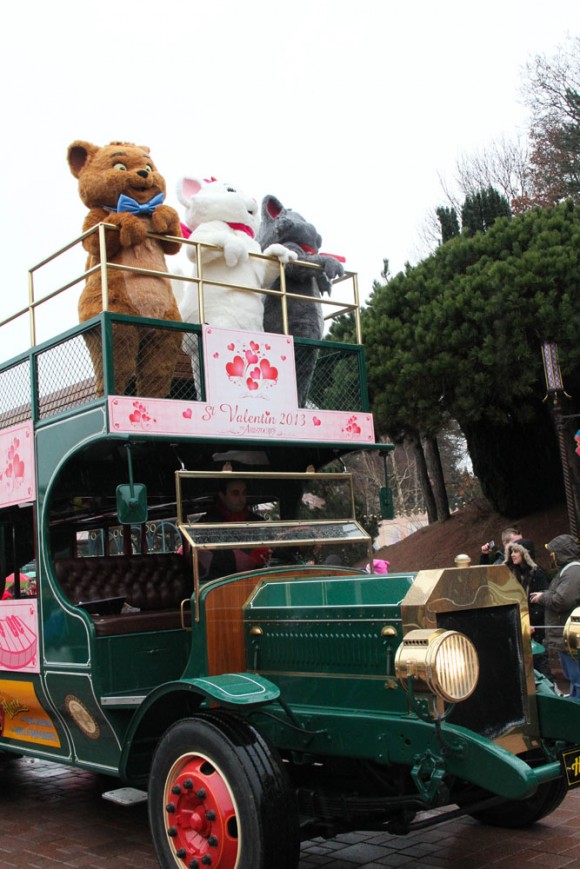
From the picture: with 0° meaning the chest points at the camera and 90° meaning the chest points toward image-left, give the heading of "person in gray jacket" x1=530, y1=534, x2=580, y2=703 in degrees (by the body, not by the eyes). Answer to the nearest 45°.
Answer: approximately 90°

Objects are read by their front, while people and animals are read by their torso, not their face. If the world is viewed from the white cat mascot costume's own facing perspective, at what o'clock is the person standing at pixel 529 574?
The person standing is roughly at 9 o'clock from the white cat mascot costume.

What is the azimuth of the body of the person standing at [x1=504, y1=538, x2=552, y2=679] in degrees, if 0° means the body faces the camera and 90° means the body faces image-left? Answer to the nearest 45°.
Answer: approximately 45°

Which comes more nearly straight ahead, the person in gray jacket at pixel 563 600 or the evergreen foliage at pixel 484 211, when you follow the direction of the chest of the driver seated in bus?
the person in gray jacket

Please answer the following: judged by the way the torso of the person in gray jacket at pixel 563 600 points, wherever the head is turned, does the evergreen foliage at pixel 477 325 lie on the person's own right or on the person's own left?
on the person's own right

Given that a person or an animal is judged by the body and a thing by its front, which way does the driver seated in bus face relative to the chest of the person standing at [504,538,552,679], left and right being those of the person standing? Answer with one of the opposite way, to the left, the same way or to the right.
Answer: to the left

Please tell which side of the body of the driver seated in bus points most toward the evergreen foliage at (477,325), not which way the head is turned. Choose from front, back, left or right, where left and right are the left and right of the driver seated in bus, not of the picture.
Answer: left
